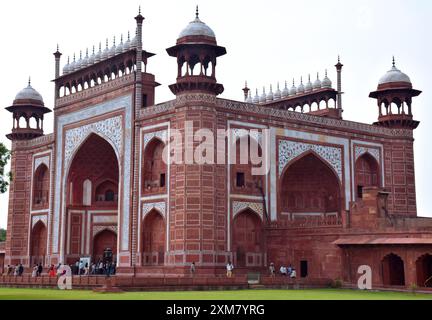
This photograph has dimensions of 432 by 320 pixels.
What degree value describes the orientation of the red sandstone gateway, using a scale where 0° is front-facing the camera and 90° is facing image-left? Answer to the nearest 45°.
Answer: approximately 45°
